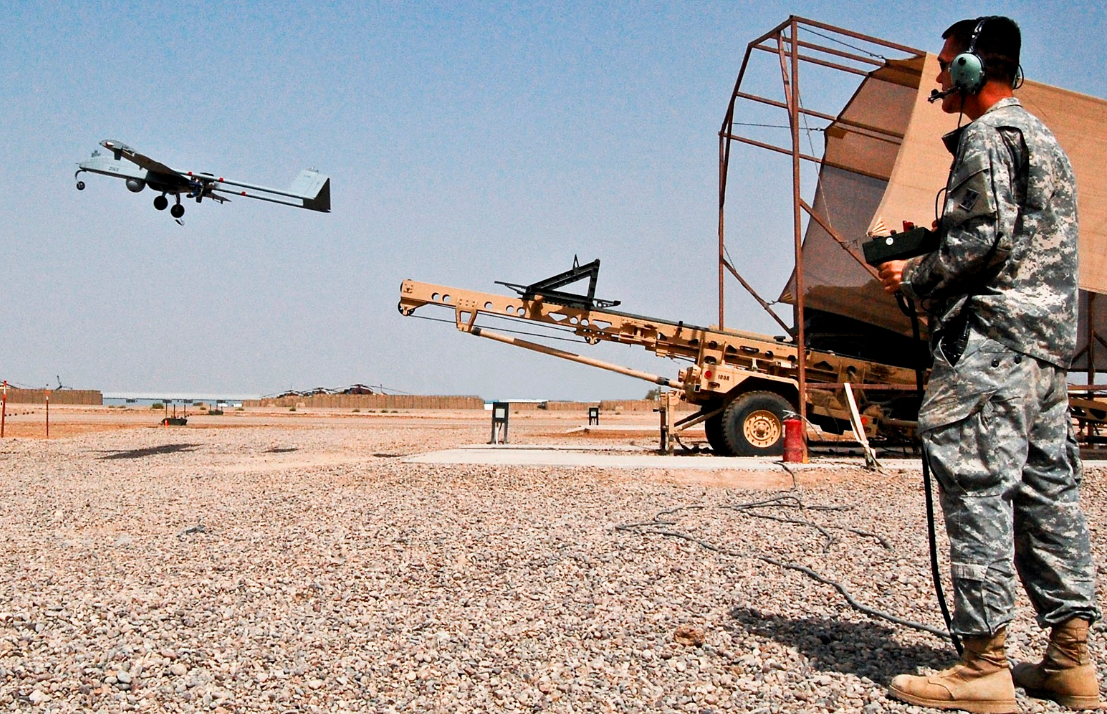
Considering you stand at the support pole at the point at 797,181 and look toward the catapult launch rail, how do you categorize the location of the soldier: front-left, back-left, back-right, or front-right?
back-left

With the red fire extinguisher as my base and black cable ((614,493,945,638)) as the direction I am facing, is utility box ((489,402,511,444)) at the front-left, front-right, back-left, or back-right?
back-right

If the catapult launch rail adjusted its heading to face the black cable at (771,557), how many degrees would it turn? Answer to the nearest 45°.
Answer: approximately 90° to its left

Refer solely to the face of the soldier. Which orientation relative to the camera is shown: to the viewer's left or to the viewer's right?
to the viewer's left

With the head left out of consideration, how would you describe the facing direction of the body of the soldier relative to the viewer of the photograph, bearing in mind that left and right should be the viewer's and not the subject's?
facing away from the viewer and to the left of the viewer

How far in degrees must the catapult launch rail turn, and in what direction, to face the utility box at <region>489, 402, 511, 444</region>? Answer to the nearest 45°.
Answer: approximately 45° to its right

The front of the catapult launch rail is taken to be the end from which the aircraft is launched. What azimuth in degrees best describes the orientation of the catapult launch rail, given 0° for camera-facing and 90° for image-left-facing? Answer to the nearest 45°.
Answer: approximately 90°

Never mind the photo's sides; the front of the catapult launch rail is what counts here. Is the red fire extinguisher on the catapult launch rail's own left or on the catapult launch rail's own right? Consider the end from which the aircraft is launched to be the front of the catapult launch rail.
on the catapult launch rail's own left
